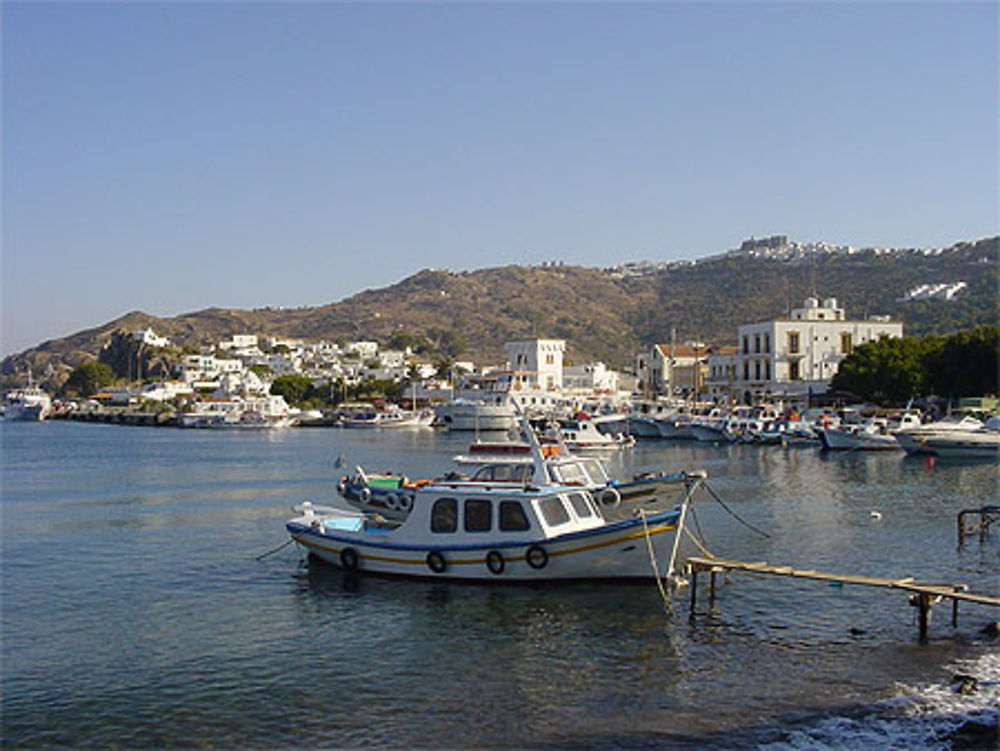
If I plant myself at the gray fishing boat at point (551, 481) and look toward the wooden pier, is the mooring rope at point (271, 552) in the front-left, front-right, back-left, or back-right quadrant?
front-right

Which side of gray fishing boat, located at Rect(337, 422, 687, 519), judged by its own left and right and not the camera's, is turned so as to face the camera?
right

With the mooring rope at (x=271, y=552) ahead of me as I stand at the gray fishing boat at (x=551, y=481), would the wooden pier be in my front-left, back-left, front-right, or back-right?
front-left
